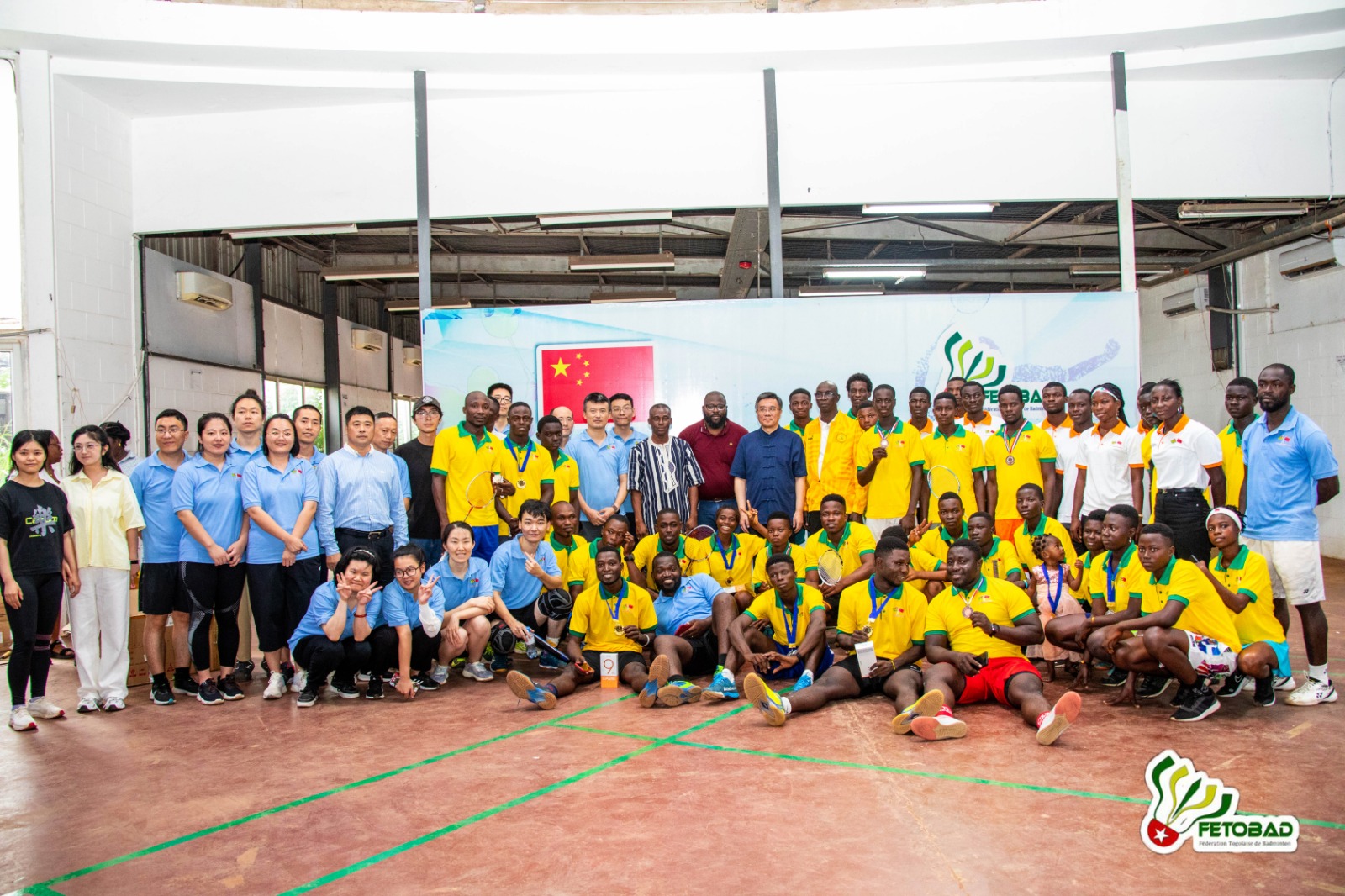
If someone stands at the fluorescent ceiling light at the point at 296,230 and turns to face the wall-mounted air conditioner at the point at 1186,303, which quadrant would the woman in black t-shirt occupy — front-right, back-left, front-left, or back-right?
back-right

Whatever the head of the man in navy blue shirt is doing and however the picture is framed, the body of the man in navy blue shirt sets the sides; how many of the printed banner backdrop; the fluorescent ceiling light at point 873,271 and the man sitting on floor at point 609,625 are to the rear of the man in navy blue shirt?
2

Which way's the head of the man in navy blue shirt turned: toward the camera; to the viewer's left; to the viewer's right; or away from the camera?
toward the camera

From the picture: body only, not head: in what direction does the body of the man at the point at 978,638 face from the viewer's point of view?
toward the camera

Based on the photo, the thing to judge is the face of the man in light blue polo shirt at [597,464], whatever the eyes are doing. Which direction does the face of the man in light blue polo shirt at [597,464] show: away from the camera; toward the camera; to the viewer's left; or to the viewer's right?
toward the camera

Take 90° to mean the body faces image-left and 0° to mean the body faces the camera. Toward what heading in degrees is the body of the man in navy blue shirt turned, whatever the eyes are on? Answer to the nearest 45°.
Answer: approximately 0°

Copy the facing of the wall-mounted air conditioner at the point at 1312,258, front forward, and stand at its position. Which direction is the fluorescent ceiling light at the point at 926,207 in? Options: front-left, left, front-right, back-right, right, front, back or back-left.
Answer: front

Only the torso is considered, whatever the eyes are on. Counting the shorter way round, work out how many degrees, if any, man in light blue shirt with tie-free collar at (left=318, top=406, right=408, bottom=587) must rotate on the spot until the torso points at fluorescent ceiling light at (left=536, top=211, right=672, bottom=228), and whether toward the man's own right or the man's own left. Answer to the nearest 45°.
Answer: approximately 135° to the man's own left

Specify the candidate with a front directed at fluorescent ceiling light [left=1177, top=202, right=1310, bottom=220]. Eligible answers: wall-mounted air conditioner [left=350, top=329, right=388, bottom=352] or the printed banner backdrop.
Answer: the wall-mounted air conditioner

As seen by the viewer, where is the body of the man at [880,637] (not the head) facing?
toward the camera

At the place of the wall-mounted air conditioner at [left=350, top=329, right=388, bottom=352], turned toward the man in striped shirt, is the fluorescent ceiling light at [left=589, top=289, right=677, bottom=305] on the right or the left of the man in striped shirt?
left

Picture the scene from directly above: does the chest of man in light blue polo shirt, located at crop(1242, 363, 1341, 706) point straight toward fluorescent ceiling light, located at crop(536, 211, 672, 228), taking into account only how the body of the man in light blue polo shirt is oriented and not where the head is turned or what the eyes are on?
no

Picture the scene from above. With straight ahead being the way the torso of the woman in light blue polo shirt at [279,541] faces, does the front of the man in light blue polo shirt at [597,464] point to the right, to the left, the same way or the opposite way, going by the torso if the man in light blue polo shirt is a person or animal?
the same way

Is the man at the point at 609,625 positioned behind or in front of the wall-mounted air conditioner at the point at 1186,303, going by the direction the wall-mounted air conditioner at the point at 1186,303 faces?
in front

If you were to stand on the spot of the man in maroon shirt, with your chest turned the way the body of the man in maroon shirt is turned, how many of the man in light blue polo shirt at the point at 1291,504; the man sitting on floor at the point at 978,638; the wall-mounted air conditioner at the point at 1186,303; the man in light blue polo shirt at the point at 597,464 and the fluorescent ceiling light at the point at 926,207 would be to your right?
1

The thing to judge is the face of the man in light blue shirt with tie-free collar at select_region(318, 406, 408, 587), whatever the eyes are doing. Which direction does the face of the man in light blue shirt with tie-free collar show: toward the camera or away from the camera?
toward the camera

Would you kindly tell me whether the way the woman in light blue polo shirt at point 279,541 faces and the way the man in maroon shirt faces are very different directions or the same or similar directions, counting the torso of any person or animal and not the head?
same or similar directions

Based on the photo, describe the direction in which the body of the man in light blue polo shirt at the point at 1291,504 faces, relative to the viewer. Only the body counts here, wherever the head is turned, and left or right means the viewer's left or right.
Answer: facing the viewer and to the left of the viewer

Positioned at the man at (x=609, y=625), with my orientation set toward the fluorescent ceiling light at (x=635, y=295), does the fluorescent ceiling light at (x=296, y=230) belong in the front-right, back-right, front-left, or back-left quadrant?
front-left

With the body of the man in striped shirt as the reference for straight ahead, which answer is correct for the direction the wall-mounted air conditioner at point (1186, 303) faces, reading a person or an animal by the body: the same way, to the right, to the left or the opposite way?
to the right

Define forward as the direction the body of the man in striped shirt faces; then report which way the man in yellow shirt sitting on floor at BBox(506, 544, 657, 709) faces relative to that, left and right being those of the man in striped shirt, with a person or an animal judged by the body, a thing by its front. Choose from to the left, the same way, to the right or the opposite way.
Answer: the same way
